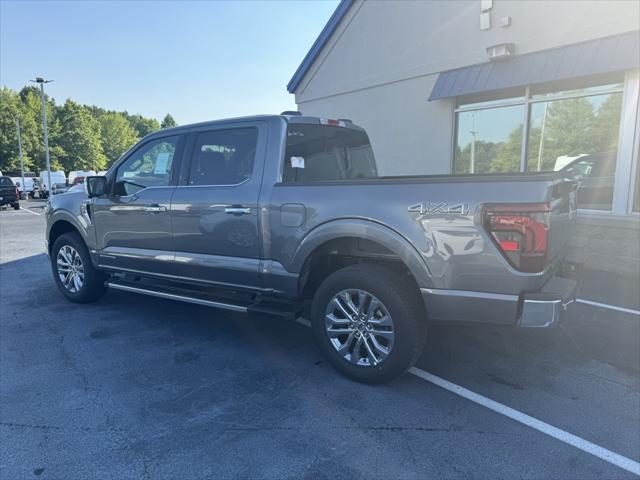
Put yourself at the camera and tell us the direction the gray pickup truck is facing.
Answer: facing away from the viewer and to the left of the viewer

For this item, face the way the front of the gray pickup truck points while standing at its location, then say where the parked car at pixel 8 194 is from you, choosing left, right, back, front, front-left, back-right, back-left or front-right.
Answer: front

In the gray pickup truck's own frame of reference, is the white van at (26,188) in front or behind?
in front
